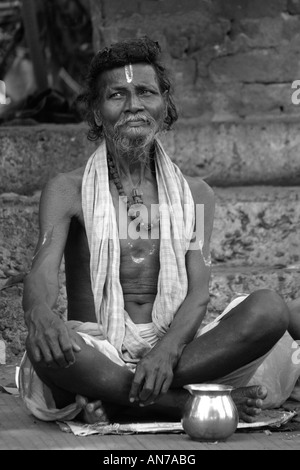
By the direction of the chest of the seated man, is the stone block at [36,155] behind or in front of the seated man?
behind

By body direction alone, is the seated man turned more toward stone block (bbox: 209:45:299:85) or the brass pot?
the brass pot

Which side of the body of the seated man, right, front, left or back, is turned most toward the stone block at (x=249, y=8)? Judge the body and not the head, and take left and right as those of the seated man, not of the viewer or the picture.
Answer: back

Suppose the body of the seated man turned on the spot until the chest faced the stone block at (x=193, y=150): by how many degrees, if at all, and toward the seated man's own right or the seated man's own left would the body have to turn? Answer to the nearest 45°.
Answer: approximately 180°

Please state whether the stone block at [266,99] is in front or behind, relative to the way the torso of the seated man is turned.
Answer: behind

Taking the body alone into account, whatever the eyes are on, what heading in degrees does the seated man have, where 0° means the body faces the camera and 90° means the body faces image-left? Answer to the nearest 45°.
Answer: approximately 0°

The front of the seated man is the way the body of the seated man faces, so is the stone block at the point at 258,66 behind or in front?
behind

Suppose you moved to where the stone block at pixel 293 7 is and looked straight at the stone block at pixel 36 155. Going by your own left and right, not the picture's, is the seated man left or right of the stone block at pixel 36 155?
left
